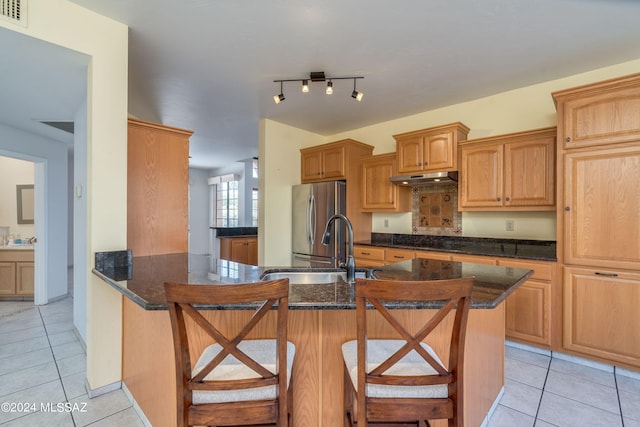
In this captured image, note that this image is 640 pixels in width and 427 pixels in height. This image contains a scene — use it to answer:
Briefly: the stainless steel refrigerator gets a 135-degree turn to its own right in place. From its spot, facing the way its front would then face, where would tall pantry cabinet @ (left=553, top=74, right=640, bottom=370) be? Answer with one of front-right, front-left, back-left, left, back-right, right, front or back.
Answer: back-right

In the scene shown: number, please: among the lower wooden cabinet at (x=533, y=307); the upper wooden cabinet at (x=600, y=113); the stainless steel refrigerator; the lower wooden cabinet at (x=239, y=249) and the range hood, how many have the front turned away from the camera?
0

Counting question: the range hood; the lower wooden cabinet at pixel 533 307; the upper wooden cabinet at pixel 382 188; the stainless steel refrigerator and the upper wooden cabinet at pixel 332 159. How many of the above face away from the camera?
0

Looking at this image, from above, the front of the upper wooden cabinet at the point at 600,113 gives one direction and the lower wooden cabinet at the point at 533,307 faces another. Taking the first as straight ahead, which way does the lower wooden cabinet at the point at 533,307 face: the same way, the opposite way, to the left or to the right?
the same way

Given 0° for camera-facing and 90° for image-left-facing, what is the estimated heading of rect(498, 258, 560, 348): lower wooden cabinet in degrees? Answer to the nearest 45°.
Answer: approximately 45°

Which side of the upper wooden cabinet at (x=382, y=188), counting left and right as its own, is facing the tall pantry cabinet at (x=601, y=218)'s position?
left

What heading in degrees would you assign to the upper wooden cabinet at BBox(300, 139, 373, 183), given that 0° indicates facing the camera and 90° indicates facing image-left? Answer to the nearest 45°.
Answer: approximately 45°

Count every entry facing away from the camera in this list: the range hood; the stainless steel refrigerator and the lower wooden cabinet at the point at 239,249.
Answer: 0

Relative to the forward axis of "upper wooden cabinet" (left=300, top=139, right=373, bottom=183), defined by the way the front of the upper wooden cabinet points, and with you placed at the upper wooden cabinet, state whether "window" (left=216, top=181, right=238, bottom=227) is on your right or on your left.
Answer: on your right

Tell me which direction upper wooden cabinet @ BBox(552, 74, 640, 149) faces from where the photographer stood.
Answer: facing the viewer and to the left of the viewer

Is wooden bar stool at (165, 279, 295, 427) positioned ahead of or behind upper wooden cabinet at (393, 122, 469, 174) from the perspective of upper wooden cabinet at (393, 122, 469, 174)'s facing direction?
ahead

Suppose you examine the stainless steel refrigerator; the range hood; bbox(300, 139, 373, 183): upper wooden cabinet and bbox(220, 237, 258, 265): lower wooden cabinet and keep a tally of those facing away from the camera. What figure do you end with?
0

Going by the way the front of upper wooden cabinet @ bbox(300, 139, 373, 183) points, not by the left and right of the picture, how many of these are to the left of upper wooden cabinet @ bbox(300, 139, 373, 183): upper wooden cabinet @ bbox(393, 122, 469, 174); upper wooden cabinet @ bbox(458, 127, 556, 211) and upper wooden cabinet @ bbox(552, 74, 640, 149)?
3

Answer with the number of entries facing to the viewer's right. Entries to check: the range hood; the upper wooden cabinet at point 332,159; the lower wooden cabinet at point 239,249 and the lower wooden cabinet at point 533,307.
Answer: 0

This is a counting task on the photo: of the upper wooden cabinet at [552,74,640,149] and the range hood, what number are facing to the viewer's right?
0
